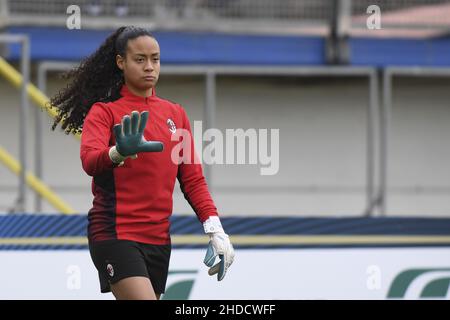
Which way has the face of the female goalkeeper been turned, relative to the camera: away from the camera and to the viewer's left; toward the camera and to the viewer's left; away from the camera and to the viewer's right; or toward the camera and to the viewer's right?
toward the camera and to the viewer's right

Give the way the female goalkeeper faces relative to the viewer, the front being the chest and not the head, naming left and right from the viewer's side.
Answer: facing the viewer and to the right of the viewer
